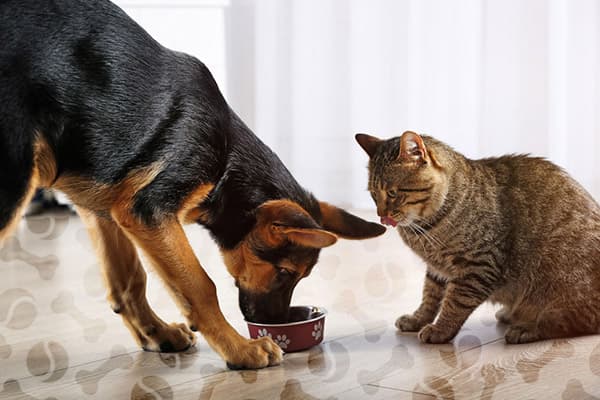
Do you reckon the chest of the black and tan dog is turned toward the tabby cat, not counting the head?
yes

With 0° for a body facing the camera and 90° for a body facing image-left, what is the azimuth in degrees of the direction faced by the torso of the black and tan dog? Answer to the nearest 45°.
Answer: approximately 270°
